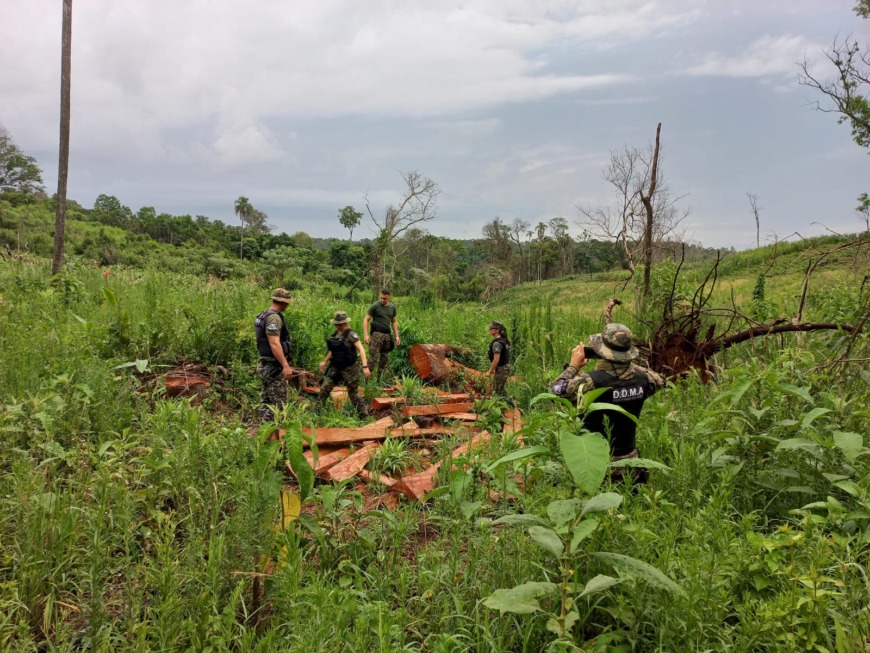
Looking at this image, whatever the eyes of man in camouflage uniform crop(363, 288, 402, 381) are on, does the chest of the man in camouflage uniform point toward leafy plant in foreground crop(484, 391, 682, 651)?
yes

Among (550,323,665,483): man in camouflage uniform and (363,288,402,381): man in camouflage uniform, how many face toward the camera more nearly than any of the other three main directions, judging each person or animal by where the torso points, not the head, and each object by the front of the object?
1

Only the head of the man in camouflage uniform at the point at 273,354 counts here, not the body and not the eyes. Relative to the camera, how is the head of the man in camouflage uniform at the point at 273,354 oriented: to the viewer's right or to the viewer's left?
to the viewer's right

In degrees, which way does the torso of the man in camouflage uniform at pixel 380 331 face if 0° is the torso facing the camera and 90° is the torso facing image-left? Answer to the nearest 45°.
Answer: approximately 0°

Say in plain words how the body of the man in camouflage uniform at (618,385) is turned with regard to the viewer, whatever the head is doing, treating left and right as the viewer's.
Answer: facing away from the viewer and to the left of the viewer
